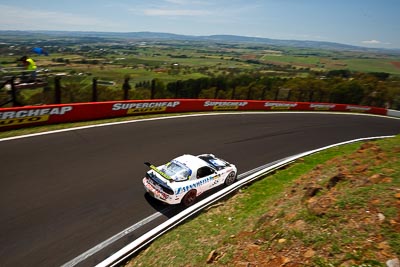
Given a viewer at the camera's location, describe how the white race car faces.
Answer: facing away from the viewer and to the right of the viewer
